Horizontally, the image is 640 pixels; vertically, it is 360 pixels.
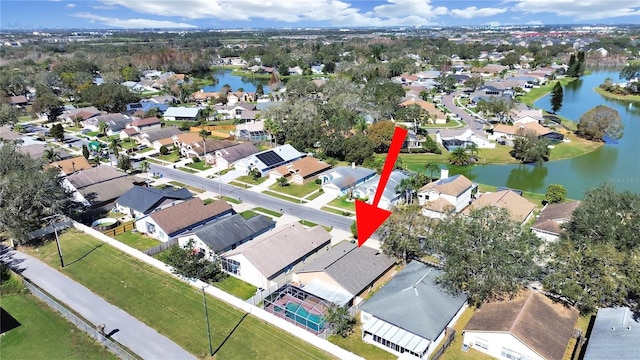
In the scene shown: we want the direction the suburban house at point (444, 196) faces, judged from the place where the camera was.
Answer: facing the viewer and to the left of the viewer

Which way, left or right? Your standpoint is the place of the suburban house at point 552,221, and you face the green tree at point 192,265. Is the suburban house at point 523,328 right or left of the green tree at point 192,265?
left

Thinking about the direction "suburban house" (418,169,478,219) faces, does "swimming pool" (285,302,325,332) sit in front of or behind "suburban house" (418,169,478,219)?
in front

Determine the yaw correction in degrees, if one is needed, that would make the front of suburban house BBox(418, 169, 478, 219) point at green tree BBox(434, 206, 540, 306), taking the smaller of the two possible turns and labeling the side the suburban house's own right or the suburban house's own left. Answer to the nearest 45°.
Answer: approximately 45° to the suburban house's own left

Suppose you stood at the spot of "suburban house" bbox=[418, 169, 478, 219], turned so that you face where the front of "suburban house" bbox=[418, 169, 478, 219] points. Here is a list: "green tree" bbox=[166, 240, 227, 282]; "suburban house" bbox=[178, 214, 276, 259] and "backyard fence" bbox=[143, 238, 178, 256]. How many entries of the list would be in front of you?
3

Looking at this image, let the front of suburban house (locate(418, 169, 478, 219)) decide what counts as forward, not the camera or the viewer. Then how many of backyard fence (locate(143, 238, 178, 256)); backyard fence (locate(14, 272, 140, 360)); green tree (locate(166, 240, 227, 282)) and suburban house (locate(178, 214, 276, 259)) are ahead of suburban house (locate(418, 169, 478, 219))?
4

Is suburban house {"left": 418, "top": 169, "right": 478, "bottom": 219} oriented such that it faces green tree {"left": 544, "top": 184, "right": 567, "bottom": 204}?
no

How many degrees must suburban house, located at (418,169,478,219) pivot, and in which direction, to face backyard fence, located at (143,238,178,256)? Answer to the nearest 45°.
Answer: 0° — it already faces it

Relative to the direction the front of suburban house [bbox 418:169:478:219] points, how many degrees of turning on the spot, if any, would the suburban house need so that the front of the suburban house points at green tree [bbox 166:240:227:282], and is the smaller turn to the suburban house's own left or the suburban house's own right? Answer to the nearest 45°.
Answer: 0° — it already faces it

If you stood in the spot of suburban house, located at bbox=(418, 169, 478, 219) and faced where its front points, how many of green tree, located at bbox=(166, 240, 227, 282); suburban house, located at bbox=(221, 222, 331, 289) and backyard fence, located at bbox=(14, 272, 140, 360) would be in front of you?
3

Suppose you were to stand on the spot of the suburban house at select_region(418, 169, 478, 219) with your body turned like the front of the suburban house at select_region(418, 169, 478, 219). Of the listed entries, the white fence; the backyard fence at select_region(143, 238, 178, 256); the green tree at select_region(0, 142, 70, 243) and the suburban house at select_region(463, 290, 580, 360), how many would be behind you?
0

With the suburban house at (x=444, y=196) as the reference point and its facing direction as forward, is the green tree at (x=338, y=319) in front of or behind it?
in front

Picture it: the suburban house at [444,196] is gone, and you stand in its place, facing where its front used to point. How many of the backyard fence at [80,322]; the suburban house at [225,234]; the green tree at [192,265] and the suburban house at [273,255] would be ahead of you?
4

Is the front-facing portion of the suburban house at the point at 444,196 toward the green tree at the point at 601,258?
no

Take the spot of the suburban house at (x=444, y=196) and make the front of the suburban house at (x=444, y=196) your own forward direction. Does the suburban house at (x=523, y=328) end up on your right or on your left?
on your left

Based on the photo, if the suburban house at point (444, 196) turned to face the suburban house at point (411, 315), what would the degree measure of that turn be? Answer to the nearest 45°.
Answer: approximately 45° to its left

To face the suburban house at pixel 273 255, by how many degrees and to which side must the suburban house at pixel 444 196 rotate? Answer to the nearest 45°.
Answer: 0° — it already faces it
